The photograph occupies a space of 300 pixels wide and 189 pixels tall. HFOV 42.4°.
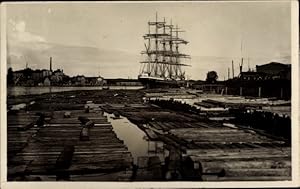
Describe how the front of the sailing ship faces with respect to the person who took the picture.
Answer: facing the viewer and to the left of the viewer

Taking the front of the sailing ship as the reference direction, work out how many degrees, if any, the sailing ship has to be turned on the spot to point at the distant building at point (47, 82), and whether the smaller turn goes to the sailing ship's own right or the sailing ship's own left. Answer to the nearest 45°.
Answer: approximately 45° to the sailing ship's own right

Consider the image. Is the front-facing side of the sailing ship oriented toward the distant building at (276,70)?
no
